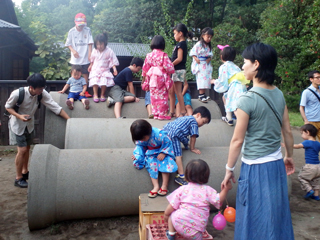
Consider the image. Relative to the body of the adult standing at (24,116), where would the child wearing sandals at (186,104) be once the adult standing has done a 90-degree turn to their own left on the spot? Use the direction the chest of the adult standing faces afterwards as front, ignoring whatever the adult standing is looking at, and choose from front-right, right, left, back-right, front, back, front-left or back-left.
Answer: front-right

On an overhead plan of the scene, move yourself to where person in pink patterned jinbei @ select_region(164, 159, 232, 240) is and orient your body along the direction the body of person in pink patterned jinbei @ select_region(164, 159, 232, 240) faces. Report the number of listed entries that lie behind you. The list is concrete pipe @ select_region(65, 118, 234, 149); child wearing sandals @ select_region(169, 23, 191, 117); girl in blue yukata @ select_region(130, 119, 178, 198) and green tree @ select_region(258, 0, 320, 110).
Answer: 0

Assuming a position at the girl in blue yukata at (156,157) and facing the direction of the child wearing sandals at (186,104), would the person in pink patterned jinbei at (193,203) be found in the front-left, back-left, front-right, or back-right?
back-right

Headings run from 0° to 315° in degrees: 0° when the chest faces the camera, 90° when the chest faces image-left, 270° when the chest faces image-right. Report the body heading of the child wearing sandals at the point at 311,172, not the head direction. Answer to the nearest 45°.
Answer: approximately 90°

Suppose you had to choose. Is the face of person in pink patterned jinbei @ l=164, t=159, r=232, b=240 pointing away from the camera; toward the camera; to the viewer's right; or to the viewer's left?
away from the camera

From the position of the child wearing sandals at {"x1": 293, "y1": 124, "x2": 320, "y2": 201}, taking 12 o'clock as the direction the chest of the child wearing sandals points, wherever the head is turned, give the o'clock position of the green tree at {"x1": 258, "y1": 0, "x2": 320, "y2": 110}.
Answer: The green tree is roughly at 3 o'clock from the child wearing sandals.

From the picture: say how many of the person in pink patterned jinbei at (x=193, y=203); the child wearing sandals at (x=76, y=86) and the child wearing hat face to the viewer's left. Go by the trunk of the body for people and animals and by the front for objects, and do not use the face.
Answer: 0

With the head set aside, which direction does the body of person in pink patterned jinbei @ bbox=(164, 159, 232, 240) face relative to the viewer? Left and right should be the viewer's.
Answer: facing away from the viewer

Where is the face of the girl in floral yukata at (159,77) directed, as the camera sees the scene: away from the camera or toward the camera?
away from the camera

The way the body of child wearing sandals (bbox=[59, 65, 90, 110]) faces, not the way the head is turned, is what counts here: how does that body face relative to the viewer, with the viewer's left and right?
facing the viewer

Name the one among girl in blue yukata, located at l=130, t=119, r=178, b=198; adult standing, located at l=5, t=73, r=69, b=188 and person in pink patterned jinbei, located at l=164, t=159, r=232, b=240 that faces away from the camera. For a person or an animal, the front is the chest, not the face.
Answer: the person in pink patterned jinbei

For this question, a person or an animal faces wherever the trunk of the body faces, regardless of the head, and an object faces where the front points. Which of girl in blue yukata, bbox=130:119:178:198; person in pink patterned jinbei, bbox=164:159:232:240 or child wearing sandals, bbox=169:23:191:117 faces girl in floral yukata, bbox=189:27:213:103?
person in pink patterned jinbei, bbox=164:159:232:240
